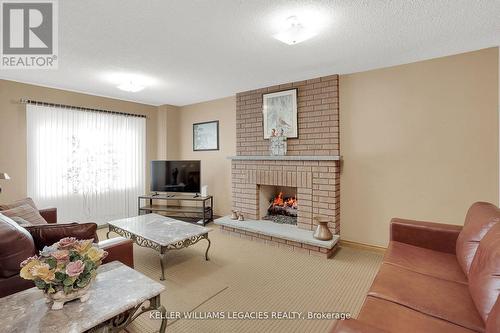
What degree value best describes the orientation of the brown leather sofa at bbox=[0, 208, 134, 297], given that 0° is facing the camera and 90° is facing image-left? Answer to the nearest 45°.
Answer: approximately 270°

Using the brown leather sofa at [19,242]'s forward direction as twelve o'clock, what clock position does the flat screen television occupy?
The flat screen television is roughly at 10 o'clock from the brown leather sofa.

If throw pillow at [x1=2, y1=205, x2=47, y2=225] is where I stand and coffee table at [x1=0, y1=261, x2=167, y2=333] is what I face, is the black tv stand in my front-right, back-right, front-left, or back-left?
back-left

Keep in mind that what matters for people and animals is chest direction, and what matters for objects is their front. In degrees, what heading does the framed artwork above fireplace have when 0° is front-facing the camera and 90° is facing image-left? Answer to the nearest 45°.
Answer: approximately 45°

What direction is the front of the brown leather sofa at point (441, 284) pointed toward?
to the viewer's left

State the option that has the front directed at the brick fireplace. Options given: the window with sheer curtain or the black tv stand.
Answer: the window with sheer curtain

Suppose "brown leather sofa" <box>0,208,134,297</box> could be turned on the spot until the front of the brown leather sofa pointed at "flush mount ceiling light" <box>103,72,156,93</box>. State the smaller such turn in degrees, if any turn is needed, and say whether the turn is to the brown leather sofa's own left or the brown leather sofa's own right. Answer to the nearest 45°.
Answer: approximately 45° to the brown leather sofa's own left

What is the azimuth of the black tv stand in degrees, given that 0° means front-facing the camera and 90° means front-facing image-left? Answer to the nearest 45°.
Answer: approximately 45°
